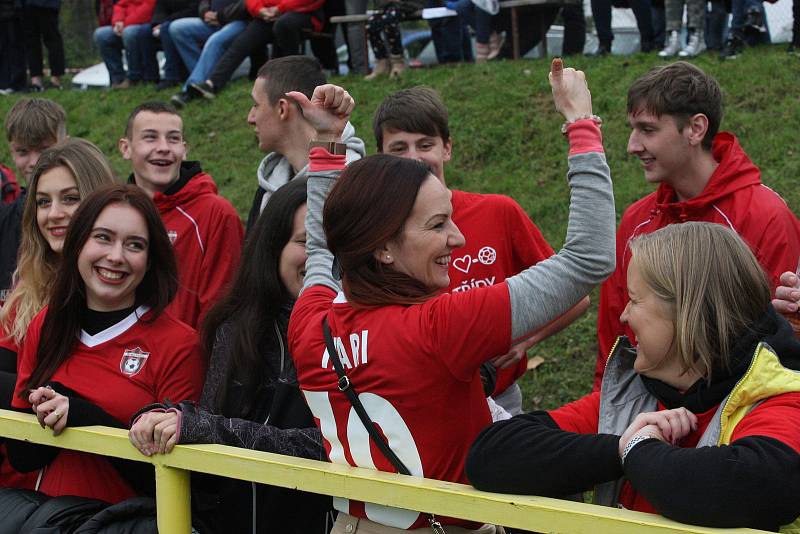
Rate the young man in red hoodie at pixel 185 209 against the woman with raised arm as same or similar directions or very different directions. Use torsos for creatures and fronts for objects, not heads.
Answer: very different directions

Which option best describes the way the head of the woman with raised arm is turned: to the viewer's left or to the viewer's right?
to the viewer's right

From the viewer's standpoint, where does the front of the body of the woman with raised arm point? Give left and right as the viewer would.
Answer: facing away from the viewer and to the right of the viewer

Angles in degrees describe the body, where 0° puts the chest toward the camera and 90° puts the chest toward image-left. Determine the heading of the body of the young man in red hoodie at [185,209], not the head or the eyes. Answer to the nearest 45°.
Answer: approximately 45°

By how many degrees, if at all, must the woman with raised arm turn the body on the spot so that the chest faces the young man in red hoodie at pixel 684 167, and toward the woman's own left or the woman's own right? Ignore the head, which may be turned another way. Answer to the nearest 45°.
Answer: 0° — they already face them

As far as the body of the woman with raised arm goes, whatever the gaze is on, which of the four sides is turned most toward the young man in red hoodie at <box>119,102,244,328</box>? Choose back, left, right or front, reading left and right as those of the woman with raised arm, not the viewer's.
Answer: left

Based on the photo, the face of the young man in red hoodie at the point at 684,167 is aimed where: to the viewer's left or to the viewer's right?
to the viewer's left

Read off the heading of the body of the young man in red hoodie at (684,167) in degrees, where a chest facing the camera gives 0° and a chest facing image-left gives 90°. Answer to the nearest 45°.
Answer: approximately 45°

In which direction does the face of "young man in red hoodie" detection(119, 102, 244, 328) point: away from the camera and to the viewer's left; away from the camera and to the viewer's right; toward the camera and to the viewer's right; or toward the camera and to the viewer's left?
toward the camera and to the viewer's right

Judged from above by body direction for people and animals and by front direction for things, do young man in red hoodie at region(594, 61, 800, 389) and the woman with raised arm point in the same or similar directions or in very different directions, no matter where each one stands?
very different directions

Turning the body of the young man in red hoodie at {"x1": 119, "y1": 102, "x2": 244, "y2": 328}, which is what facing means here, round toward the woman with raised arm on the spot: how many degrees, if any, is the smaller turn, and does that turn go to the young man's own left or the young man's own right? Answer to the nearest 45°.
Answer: approximately 45° to the young man's own left
